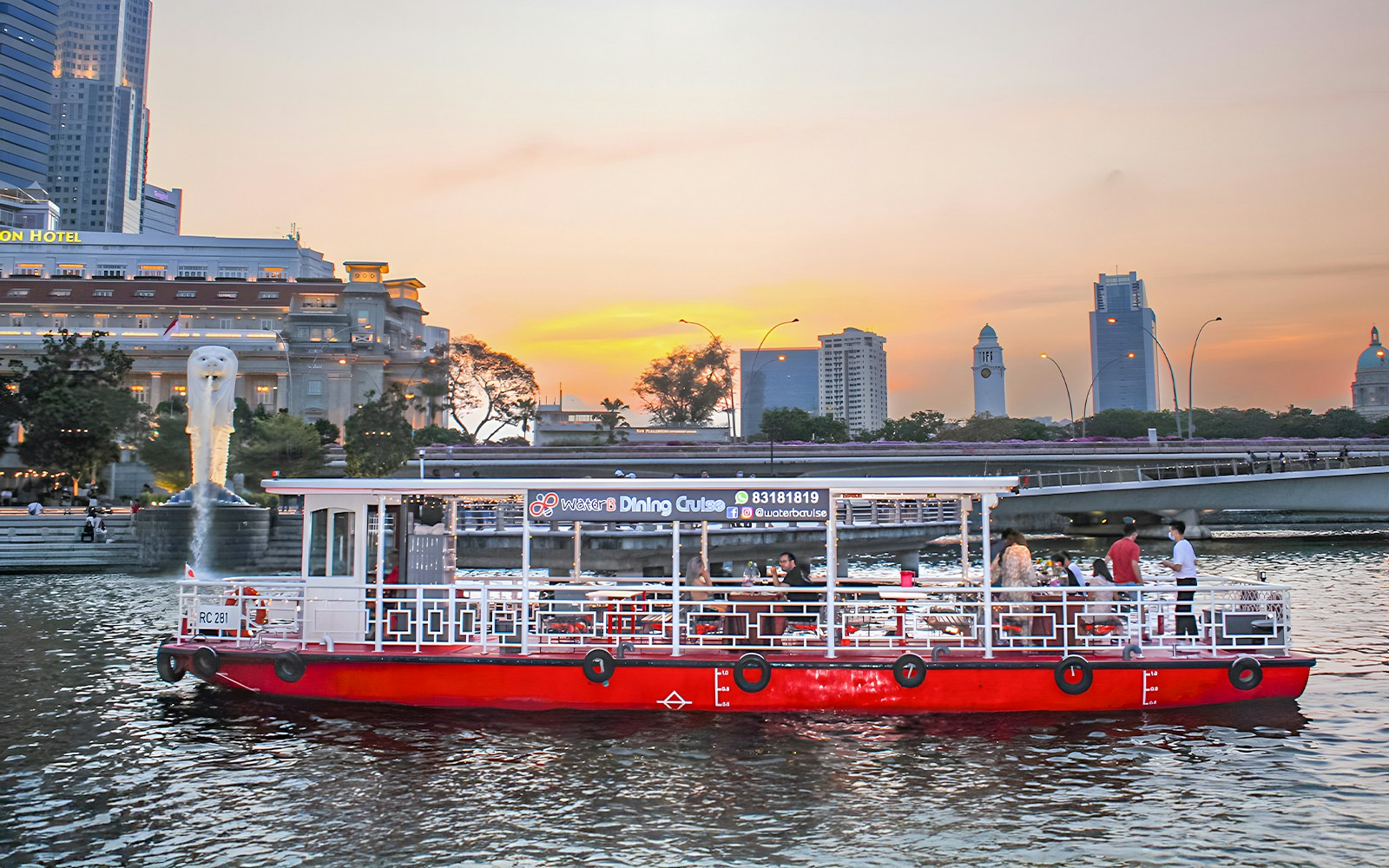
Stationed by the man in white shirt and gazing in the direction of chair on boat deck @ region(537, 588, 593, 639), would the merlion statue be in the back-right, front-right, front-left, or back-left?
front-right

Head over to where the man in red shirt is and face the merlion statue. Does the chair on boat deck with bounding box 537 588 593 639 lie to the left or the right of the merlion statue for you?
left

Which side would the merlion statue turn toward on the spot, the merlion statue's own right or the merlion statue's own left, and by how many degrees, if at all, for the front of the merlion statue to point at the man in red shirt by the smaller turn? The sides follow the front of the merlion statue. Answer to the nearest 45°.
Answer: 0° — it already faces them

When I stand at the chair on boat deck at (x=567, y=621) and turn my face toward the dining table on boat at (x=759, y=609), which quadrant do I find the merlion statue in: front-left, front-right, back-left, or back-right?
back-left

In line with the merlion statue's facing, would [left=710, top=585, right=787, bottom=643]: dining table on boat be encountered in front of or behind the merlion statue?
in front

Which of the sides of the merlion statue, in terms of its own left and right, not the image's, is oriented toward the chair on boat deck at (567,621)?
front

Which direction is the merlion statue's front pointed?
toward the camera

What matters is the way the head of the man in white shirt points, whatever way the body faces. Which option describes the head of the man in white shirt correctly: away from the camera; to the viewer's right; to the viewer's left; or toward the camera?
to the viewer's left

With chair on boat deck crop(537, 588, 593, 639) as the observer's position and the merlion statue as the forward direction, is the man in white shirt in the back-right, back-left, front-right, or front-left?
back-right

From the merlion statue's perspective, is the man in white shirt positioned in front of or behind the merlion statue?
in front
